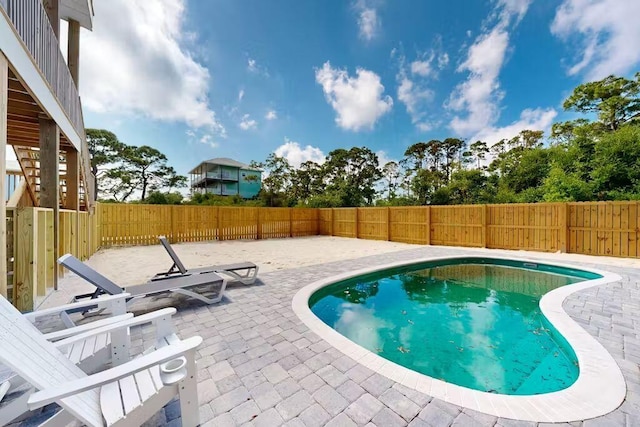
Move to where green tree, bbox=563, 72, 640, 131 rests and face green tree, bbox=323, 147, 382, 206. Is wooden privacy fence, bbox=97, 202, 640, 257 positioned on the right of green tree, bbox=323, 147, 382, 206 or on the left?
left

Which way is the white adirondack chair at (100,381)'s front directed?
to the viewer's right

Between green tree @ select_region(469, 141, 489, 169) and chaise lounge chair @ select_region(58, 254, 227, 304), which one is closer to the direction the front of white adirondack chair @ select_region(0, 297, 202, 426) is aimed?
the green tree

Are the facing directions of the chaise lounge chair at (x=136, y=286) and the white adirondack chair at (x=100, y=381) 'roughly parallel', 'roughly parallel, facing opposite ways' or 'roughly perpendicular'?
roughly parallel

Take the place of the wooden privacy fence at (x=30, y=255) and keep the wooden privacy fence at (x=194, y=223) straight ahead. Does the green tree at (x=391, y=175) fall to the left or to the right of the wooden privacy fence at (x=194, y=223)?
right

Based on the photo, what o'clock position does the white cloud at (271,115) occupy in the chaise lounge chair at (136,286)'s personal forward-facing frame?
The white cloud is roughly at 10 o'clock from the chaise lounge chair.

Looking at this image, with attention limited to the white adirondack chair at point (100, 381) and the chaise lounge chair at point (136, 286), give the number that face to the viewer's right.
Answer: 2

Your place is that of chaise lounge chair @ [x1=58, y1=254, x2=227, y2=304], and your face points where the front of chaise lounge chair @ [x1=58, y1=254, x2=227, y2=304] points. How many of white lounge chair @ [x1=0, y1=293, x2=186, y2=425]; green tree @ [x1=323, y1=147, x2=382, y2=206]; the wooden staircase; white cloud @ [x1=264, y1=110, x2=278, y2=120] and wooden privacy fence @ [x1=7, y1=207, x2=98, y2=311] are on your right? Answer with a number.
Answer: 1

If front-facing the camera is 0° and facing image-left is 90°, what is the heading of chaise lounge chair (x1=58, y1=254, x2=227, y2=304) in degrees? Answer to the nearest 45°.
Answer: approximately 270°

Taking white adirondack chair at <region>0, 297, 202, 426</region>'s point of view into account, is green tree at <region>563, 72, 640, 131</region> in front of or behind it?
in front

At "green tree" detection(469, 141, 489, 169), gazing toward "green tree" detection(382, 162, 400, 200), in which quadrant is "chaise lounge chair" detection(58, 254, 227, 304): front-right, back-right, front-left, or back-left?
front-left

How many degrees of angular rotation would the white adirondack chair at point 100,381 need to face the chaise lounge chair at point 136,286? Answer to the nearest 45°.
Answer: approximately 90° to its left
